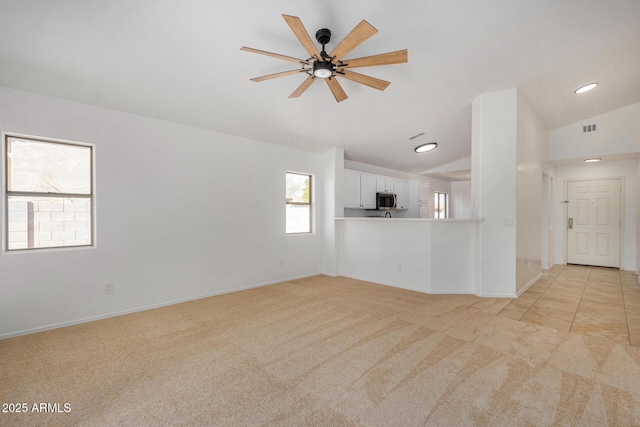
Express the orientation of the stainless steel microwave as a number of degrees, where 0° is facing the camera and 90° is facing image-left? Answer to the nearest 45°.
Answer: approximately 315°

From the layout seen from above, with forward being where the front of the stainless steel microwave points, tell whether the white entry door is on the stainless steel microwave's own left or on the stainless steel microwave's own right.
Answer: on the stainless steel microwave's own left

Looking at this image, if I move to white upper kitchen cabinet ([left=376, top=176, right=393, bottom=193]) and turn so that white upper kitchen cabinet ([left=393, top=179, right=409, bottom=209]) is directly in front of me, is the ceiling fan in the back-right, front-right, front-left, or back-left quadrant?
back-right

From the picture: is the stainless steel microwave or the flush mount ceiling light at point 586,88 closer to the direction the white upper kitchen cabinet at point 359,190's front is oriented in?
the flush mount ceiling light

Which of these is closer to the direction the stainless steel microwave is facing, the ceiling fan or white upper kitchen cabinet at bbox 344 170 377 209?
the ceiling fan

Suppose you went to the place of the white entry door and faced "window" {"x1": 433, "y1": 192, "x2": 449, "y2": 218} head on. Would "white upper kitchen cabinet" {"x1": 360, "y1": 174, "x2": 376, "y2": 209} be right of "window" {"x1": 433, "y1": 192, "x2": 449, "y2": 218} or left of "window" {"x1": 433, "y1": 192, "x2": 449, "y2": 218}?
left

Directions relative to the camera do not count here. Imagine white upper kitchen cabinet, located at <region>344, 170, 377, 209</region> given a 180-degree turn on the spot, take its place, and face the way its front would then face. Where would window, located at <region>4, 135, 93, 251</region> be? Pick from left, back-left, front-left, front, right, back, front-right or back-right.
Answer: left

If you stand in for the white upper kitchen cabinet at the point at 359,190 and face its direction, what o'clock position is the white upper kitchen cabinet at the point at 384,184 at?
the white upper kitchen cabinet at the point at 384,184 is roughly at 9 o'clock from the white upper kitchen cabinet at the point at 359,190.

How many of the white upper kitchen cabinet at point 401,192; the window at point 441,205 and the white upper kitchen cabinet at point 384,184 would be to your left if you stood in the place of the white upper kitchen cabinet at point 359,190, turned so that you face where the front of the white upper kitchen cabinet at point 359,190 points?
3

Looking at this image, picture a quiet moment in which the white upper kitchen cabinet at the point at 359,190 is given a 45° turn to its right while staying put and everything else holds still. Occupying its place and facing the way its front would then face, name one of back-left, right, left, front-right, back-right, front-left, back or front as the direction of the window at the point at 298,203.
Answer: front-right

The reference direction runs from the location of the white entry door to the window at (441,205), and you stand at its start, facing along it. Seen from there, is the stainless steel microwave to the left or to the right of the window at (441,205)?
left

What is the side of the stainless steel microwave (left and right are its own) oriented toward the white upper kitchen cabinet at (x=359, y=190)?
right

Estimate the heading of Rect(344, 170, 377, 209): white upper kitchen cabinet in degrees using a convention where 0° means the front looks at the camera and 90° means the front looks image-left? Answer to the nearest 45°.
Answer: approximately 315°

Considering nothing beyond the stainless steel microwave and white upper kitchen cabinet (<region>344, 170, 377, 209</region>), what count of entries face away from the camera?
0

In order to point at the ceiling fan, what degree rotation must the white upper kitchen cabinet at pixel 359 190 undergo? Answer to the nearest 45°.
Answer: approximately 45° to its right

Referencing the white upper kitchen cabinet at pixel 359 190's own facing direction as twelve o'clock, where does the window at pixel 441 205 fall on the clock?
The window is roughly at 9 o'clock from the white upper kitchen cabinet.
